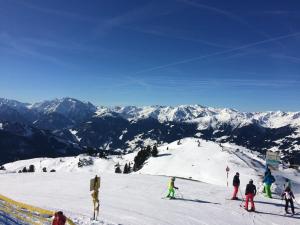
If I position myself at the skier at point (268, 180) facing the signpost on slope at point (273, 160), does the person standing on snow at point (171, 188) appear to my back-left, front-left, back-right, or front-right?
back-left

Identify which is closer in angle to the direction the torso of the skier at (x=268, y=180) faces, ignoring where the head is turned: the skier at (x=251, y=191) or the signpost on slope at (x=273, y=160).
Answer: the signpost on slope

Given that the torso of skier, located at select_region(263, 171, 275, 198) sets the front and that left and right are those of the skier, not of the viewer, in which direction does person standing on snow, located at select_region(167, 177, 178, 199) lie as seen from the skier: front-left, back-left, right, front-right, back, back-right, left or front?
back-left

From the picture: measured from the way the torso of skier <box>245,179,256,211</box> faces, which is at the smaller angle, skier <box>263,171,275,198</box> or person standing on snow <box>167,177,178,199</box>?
the skier

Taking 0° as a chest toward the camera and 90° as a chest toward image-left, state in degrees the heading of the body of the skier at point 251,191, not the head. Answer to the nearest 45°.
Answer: approximately 180°

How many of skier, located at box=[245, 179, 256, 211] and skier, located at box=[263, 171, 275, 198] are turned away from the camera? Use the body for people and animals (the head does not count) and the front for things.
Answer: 2

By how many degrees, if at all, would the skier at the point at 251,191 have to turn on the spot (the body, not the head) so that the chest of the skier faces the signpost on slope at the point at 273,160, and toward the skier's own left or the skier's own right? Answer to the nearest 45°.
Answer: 0° — they already face it

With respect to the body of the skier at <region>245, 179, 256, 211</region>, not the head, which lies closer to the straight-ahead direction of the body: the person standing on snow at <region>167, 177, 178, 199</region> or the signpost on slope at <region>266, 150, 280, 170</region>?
the signpost on slope

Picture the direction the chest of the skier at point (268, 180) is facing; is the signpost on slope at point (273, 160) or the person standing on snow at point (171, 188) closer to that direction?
the signpost on slope

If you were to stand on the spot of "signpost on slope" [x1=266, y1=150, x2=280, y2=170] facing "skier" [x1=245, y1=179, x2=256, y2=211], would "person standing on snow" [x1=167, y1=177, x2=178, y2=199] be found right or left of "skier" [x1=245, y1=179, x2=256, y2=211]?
right

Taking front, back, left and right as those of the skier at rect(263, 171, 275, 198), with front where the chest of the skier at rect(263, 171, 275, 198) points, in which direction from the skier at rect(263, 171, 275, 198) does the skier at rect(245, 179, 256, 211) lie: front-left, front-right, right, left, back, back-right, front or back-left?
back

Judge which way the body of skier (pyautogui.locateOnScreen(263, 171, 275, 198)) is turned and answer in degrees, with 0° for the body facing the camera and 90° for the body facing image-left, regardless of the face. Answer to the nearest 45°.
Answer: approximately 180°
